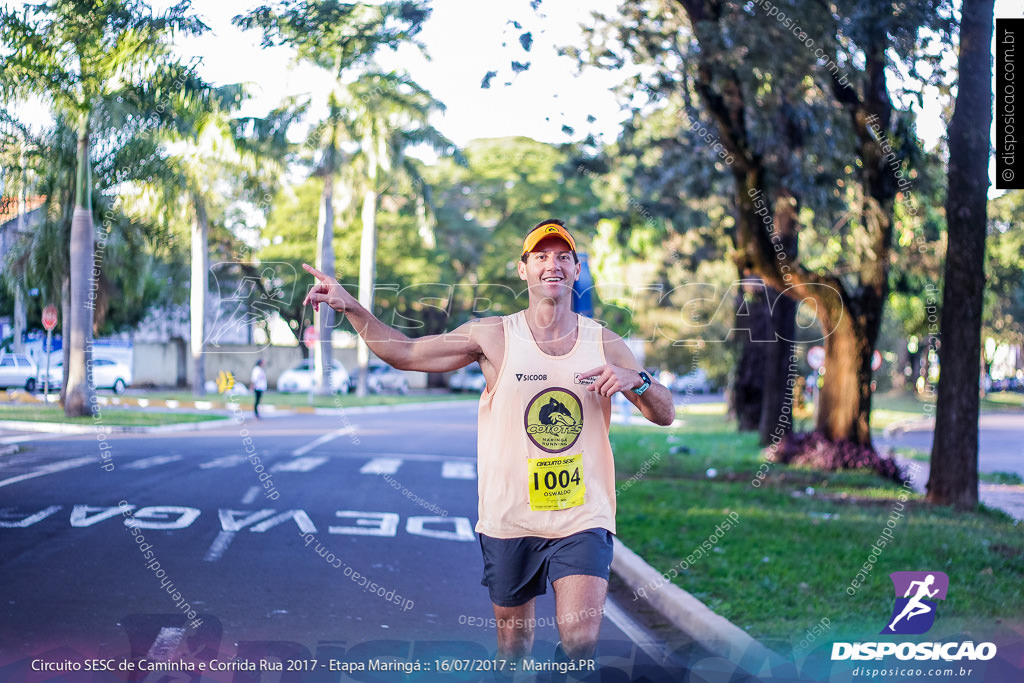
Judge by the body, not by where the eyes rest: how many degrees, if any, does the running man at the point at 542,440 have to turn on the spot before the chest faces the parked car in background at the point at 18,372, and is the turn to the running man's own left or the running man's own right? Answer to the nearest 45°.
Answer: approximately 135° to the running man's own right

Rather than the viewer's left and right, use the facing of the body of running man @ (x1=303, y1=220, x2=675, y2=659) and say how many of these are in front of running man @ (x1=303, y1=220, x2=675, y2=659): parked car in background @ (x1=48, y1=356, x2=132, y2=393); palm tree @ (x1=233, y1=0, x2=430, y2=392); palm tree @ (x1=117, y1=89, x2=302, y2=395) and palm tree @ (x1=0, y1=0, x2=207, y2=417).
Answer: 0

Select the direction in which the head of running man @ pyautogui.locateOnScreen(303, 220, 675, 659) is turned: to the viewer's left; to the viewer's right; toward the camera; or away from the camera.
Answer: toward the camera

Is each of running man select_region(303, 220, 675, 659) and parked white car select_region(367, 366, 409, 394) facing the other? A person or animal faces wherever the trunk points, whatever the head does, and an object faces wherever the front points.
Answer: no

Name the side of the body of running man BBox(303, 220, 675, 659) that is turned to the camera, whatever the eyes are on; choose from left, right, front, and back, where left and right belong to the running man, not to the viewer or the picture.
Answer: front

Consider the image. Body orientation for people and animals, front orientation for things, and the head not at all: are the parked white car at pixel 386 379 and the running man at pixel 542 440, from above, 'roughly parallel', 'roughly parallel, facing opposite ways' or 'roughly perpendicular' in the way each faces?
roughly perpendicular

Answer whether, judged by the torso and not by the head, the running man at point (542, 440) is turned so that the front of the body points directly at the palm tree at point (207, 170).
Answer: no

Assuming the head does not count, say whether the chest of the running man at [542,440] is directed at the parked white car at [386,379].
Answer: no
